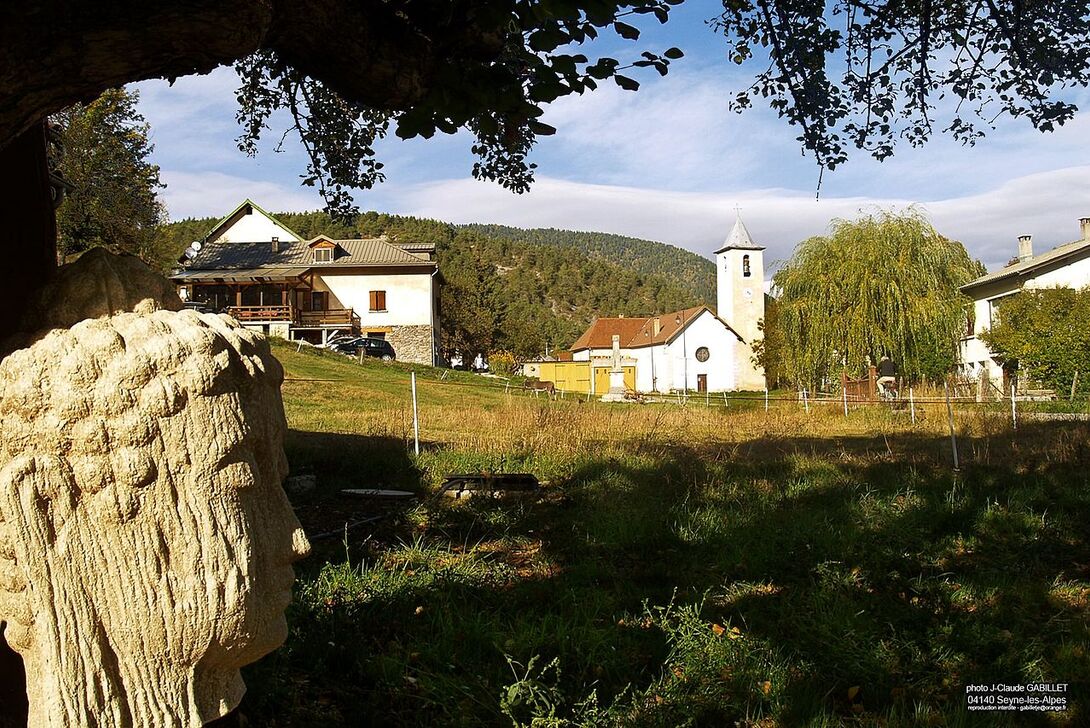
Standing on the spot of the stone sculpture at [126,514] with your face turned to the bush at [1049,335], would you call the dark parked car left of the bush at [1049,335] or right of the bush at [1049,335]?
left

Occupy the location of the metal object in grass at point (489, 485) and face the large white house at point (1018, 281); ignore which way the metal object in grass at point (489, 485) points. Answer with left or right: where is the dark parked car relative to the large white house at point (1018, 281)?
left

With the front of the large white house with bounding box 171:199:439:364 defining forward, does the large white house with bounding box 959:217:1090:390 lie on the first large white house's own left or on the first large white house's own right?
on the first large white house's own left

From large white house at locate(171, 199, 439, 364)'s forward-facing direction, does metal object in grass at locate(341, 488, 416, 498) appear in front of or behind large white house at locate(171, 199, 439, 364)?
in front

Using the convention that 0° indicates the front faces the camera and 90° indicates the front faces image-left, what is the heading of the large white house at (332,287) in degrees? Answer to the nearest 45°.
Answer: approximately 0°

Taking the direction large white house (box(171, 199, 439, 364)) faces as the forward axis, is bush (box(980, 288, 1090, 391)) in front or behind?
in front

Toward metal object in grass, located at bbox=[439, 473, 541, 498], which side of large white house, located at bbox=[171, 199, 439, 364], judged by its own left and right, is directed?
front
